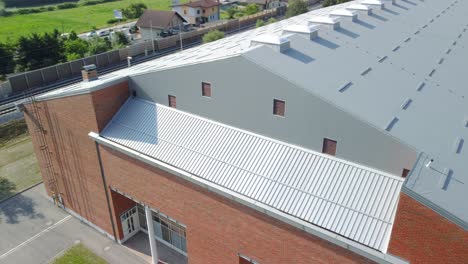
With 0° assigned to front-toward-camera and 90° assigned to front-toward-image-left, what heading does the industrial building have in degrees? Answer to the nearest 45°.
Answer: approximately 45°
